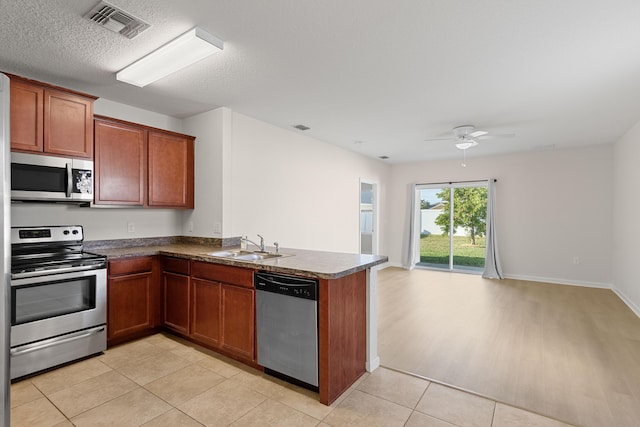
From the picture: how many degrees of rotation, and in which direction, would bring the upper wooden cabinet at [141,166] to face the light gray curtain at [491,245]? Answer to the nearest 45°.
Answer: approximately 45° to its left

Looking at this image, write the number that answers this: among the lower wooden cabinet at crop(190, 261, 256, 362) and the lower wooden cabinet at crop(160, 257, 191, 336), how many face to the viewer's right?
0

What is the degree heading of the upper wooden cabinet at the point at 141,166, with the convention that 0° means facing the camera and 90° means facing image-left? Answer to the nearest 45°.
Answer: approximately 315°

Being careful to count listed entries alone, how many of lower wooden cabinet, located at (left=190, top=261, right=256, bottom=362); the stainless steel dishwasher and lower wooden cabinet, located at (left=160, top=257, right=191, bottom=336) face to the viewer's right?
0

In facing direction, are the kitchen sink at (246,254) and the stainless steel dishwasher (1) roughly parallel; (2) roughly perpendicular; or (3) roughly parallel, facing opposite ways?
roughly parallel

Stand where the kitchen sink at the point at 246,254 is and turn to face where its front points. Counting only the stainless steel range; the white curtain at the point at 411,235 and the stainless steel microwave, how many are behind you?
1

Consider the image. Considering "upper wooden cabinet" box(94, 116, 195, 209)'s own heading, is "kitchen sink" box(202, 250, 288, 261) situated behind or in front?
in front

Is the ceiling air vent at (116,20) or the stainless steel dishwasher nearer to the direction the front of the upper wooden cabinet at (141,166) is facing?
the stainless steel dishwasher

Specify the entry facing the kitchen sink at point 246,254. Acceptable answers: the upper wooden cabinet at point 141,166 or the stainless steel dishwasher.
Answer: the upper wooden cabinet

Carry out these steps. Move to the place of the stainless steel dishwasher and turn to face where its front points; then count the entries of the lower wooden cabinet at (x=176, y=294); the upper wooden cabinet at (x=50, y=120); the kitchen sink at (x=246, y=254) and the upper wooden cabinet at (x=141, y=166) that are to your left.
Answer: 0

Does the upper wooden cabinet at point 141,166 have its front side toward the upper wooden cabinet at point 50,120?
no

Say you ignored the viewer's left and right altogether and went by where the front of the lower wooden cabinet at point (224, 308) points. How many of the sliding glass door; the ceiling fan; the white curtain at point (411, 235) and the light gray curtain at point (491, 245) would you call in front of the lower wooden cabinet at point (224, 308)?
0

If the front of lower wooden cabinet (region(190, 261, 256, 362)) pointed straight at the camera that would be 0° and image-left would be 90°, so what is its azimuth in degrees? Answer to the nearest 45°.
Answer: approximately 45°

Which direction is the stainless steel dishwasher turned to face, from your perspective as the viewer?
facing the viewer and to the left of the viewer

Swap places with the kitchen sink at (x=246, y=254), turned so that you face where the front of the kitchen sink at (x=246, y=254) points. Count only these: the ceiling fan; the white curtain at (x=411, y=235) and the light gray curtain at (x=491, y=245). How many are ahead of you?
0

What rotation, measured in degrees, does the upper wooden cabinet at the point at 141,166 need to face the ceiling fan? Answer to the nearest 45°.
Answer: approximately 45° to its left
